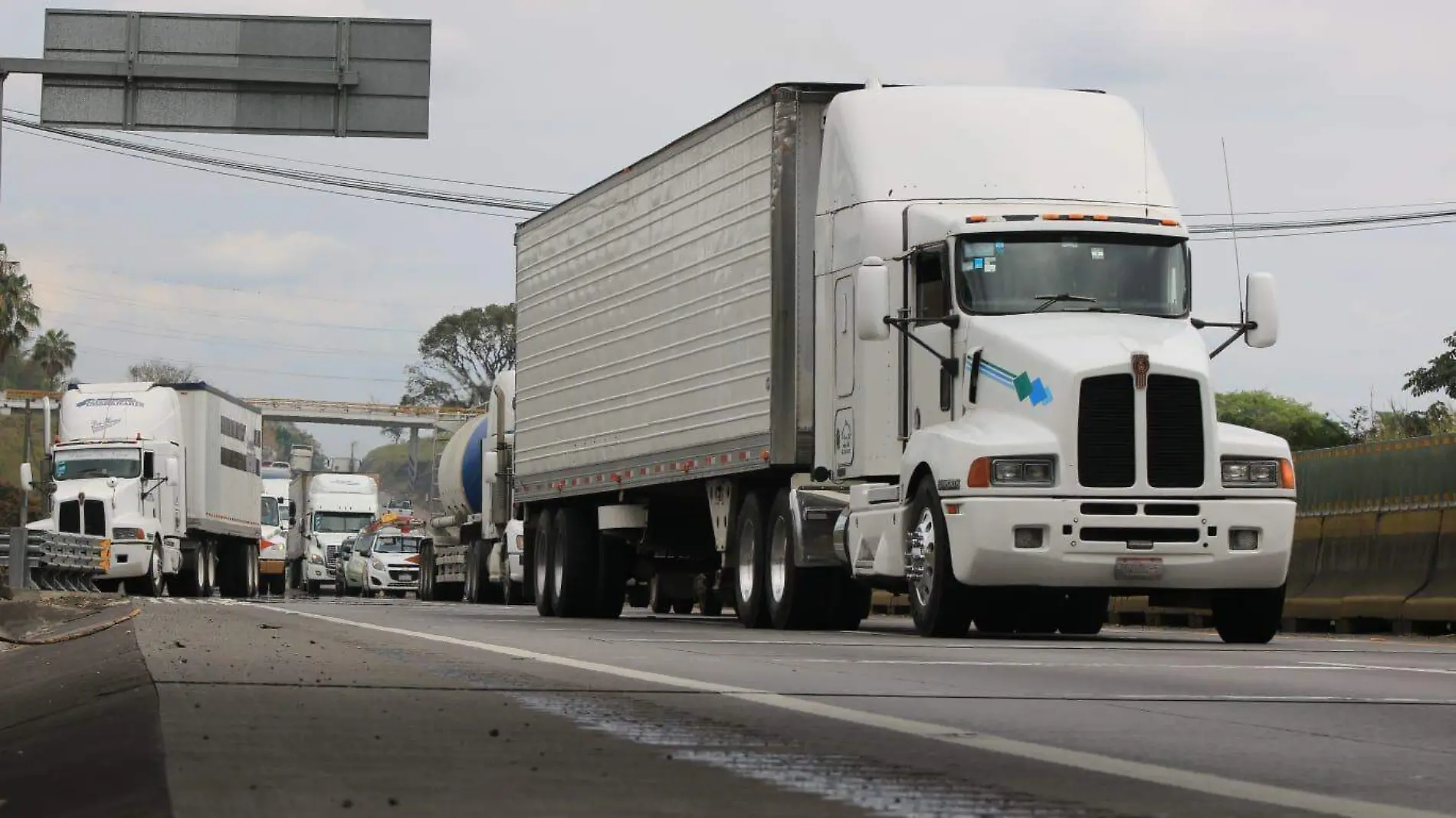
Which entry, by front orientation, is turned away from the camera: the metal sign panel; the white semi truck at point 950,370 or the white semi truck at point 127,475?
the metal sign panel

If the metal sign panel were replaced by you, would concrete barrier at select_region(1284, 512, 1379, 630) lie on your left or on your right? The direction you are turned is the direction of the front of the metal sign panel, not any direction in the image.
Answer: on your right

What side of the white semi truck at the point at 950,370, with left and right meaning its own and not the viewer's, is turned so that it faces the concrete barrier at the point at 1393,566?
left

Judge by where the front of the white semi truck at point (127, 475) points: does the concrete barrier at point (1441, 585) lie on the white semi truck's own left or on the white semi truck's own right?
on the white semi truck's own left

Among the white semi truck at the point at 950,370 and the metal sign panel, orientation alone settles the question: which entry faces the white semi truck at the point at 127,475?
the metal sign panel

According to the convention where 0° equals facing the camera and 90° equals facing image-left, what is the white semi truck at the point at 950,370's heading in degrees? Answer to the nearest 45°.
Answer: approximately 315°

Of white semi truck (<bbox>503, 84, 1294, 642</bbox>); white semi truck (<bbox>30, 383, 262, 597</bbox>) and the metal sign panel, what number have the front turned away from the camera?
1

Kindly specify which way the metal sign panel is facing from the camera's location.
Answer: facing away from the viewer
